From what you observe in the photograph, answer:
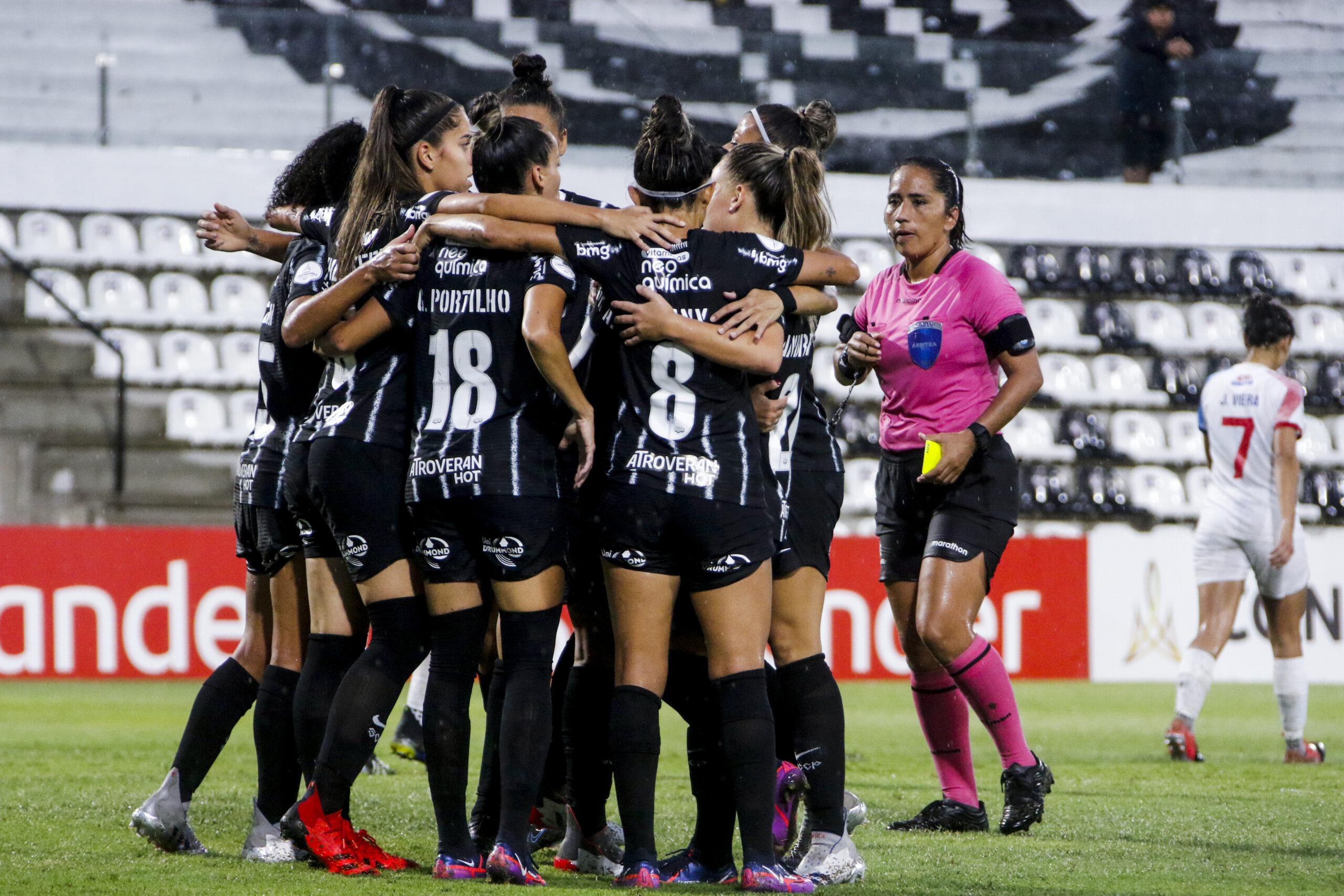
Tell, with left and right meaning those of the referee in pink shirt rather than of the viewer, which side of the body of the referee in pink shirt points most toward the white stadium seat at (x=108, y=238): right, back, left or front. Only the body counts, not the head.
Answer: right

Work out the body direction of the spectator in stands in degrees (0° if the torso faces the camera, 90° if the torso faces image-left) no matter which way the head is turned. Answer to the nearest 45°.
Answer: approximately 315°

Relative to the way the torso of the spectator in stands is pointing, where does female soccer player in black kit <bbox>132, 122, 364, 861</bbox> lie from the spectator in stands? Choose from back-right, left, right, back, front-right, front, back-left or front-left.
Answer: front-right

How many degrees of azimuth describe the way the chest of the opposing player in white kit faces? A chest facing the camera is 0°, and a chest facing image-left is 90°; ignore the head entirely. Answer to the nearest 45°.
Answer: approximately 225°

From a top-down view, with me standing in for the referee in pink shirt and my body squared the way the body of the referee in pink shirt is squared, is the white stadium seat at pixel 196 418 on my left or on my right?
on my right

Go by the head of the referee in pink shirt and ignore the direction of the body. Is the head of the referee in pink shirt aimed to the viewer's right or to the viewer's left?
to the viewer's left

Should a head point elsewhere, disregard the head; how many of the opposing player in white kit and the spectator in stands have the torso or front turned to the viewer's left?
0

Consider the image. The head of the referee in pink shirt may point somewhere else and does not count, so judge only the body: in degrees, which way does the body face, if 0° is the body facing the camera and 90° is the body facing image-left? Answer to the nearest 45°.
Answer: approximately 45°

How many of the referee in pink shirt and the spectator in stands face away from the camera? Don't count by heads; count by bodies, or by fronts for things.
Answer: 0

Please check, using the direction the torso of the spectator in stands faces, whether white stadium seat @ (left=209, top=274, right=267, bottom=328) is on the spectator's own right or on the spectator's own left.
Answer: on the spectator's own right
